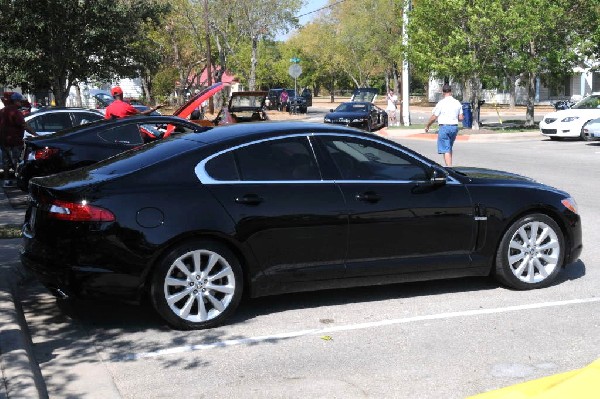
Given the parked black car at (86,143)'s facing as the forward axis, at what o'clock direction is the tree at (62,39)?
The tree is roughly at 9 o'clock from the parked black car.

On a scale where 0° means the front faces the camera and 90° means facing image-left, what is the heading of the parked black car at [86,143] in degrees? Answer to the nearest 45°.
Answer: approximately 270°

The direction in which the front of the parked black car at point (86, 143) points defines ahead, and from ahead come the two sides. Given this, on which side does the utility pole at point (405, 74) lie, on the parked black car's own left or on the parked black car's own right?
on the parked black car's own left

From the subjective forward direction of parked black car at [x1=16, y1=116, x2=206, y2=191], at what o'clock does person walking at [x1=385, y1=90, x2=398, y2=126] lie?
The person walking is roughly at 10 o'clock from the parked black car.

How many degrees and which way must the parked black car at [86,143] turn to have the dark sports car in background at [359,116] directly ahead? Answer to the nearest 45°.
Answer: approximately 45° to its left

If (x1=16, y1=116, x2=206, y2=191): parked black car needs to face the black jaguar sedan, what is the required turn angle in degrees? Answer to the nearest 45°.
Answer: approximately 90° to its right

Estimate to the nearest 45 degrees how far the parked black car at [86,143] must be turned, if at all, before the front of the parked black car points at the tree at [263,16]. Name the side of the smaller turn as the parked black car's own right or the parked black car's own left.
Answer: approximately 90° to the parked black car's own left
